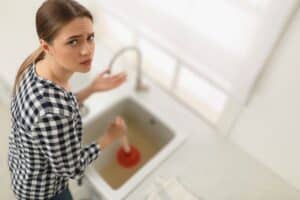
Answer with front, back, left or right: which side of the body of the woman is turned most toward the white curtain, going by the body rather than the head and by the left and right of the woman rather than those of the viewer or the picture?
front

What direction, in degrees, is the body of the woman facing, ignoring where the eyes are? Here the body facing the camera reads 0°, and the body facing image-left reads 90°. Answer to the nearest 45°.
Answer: approximately 270°
